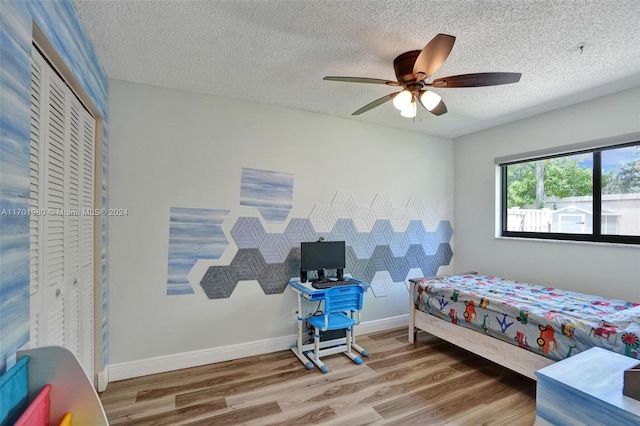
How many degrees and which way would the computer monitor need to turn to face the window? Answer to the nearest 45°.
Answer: approximately 45° to its left

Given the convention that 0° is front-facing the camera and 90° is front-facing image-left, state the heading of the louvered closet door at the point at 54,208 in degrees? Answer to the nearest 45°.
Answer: approximately 270°

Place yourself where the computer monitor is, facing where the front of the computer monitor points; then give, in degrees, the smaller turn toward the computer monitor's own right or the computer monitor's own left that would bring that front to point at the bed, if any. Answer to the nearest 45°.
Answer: approximately 45° to the computer monitor's own left

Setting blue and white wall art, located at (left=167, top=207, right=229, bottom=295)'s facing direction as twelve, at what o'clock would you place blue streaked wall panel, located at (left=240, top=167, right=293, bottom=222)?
blue streaked wall panel, located at (left=240, top=167, right=293, bottom=222) is roughly at 9 o'clock from blue and white wall art, located at (left=167, top=207, right=229, bottom=295).

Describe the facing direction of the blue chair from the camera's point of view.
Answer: facing away from the viewer and to the left of the viewer

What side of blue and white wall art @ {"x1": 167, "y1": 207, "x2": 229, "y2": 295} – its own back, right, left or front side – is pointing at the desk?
left

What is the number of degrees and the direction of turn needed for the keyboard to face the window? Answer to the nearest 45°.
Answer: approximately 45° to its left
